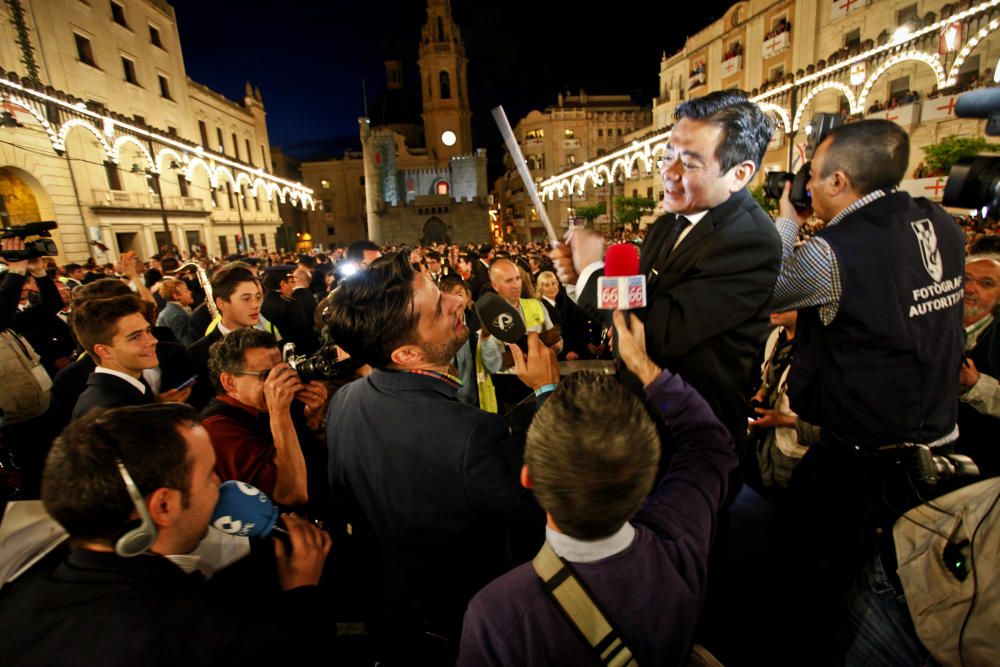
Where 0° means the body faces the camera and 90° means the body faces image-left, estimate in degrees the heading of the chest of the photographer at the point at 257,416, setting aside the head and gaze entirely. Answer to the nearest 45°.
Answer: approximately 270°

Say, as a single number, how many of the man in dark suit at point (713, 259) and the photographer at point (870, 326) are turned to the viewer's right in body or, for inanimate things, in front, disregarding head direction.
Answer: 0

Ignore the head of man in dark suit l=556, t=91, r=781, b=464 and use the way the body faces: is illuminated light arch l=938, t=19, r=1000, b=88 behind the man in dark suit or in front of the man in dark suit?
behind

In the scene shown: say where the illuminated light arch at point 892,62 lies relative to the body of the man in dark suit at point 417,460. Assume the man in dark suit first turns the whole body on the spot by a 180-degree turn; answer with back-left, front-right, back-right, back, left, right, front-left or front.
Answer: back

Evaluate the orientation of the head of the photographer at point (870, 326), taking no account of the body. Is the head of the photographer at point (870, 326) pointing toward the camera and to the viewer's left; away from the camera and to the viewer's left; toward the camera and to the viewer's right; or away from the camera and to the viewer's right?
away from the camera and to the viewer's left

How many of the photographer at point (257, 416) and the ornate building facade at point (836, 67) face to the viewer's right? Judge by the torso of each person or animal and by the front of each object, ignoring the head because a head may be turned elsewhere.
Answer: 1

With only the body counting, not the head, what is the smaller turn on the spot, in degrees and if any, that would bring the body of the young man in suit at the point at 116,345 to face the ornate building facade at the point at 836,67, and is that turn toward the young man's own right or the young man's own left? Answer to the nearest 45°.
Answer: approximately 45° to the young man's own left

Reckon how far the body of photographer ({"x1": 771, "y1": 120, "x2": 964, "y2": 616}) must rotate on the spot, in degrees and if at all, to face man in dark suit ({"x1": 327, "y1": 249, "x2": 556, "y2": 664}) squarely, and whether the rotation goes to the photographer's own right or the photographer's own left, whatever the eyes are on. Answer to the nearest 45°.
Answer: approximately 90° to the photographer's own left

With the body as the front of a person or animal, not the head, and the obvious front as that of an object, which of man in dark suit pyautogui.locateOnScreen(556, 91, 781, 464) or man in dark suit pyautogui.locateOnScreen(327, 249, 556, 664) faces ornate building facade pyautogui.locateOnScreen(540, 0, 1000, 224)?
man in dark suit pyautogui.locateOnScreen(327, 249, 556, 664)

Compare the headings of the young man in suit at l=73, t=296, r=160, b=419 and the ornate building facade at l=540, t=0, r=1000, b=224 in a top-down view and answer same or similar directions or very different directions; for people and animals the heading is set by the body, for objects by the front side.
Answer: very different directions

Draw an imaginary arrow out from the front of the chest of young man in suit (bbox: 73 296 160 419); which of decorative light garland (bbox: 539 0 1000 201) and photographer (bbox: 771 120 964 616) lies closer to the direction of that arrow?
the photographer

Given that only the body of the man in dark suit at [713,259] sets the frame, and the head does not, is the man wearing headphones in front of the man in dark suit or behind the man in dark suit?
in front

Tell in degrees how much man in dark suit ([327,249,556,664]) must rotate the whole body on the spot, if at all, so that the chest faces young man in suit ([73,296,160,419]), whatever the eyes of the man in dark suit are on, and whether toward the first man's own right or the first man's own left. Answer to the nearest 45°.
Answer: approximately 90° to the first man's own left

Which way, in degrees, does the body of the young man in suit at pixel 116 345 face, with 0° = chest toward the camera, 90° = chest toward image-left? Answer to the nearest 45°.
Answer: approximately 315°

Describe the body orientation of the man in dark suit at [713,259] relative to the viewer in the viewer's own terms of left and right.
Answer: facing the viewer and to the left of the viewer

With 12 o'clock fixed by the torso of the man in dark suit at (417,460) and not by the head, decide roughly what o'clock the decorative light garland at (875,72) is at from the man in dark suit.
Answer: The decorative light garland is roughly at 12 o'clock from the man in dark suit.
